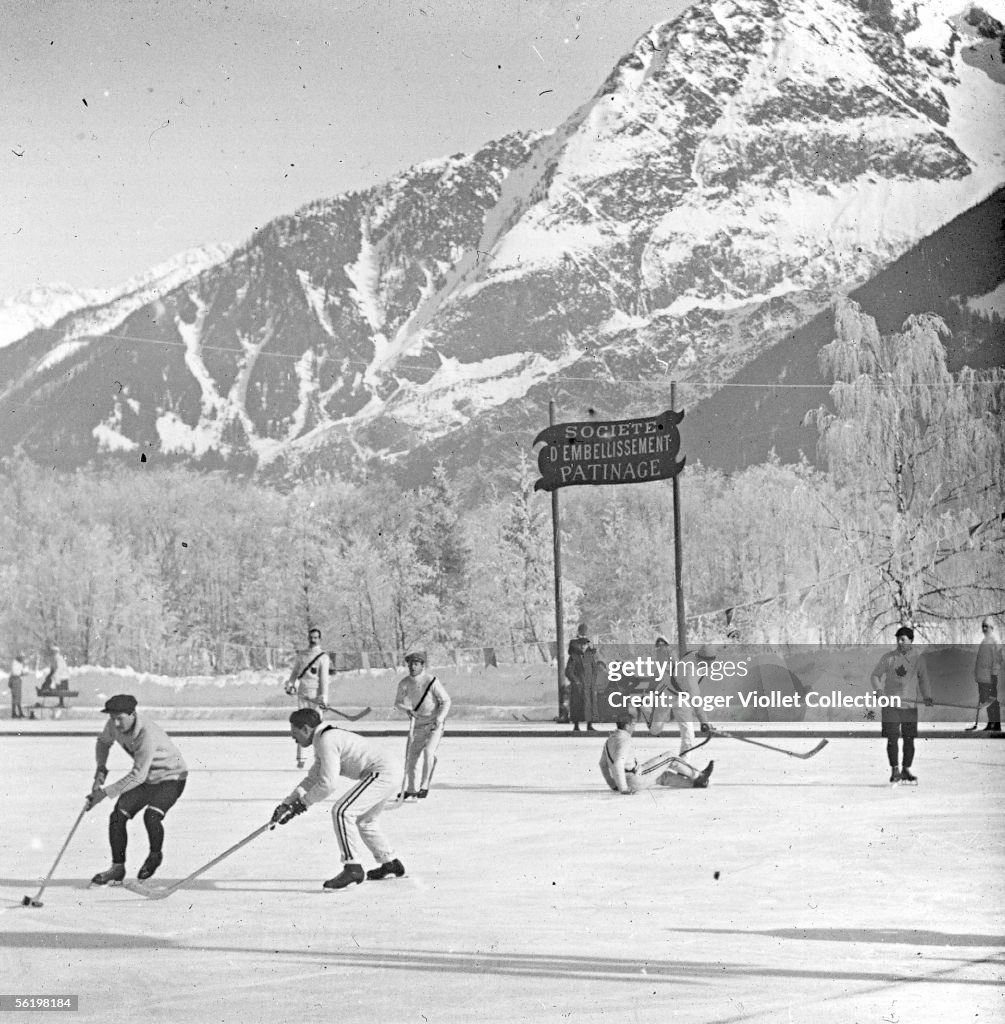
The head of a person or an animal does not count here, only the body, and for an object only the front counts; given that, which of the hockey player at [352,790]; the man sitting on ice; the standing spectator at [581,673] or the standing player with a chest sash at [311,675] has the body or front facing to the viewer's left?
the hockey player

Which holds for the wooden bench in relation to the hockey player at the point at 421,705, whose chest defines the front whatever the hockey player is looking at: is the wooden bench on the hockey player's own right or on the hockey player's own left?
on the hockey player's own right

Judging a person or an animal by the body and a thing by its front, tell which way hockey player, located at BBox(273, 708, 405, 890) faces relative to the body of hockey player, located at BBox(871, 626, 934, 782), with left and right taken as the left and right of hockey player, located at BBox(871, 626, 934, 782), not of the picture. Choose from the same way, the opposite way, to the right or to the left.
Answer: to the right

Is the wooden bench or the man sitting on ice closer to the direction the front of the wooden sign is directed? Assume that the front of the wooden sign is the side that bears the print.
the man sitting on ice

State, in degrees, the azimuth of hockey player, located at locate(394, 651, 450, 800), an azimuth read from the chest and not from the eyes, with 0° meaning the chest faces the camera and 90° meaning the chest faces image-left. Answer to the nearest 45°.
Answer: approximately 45°

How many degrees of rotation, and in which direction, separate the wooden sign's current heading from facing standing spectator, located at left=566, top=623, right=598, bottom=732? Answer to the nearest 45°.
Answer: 0° — it already faces them

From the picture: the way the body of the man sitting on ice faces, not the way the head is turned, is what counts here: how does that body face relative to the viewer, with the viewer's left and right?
facing to the right of the viewer

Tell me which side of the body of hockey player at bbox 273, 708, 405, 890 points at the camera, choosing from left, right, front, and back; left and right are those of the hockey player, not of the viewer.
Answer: left

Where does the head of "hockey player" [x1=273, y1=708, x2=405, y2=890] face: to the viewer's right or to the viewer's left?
to the viewer's left

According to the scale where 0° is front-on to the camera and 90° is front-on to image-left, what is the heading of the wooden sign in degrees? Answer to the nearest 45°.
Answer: approximately 0°

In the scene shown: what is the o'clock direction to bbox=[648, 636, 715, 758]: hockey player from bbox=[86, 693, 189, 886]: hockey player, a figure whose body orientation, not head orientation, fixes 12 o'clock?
bbox=[648, 636, 715, 758]: hockey player is roughly at 6 o'clock from bbox=[86, 693, 189, 886]: hockey player.
